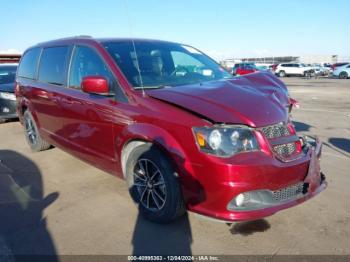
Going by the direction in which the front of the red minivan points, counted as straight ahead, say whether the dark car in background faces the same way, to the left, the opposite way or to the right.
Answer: the same way

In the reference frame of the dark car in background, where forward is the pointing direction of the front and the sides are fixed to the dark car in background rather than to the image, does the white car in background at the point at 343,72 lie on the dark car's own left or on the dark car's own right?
on the dark car's own left

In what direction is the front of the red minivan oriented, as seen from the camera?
facing the viewer and to the right of the viewer

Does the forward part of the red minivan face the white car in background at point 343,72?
no

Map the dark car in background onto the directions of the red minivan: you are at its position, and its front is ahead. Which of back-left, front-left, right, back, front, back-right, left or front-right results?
back

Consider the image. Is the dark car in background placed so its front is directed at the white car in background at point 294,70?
no

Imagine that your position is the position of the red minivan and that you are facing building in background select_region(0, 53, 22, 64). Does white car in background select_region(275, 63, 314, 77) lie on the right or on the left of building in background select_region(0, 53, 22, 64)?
right

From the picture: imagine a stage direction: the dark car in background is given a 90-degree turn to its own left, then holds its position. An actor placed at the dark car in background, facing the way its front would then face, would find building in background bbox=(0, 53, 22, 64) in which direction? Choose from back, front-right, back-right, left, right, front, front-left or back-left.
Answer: front-left

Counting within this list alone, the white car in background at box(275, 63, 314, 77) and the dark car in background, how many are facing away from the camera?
0

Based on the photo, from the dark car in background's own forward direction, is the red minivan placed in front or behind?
in front
